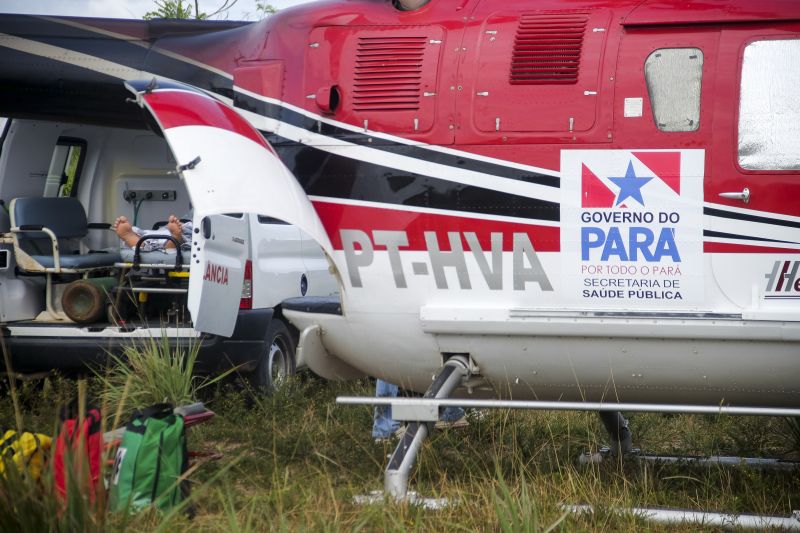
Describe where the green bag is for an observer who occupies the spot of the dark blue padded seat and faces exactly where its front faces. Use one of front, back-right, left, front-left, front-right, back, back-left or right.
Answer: front-right

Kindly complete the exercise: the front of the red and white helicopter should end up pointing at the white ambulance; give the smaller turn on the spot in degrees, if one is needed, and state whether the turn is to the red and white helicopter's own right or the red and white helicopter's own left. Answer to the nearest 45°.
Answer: approximately 135° to the red and white helicopter's own left

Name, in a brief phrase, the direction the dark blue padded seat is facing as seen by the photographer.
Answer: facing the viewer and to the right of the viewer

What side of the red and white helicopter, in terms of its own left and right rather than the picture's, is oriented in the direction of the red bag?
back

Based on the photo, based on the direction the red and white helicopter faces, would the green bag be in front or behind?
behind

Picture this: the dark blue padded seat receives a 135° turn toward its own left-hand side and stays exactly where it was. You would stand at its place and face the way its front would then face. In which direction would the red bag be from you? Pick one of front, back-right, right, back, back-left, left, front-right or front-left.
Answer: back

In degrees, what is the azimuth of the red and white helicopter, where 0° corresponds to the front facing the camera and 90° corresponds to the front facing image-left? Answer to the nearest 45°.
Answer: approximately 270°

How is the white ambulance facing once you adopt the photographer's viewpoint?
facing away from the viewer and to the right of the viewer

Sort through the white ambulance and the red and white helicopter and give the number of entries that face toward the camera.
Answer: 0

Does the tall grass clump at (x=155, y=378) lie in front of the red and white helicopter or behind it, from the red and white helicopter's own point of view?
behind
